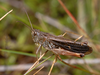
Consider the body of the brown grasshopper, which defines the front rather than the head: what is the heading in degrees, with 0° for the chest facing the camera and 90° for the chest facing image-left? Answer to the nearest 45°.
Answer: approximately 90°
